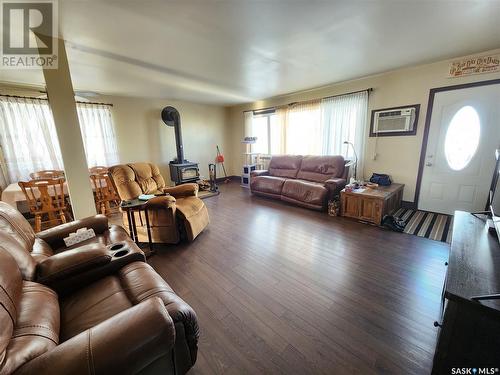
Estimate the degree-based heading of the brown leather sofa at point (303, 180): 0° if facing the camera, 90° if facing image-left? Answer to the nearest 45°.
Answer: approximately 45°

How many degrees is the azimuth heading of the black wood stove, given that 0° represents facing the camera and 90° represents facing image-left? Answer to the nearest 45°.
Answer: approximately 315°

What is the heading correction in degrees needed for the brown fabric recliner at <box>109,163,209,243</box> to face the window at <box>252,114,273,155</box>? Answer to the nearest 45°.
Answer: approximately 90° to its left

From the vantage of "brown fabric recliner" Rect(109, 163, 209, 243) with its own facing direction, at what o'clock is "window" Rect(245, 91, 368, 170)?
The window is roughly at 10 o'clock from the brown fabric recliner.

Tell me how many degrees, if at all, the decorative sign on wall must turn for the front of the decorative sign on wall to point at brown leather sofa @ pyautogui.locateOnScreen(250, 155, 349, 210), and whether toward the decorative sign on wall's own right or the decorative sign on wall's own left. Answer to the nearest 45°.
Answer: approximately 90° to the decorative sign on wall's own right

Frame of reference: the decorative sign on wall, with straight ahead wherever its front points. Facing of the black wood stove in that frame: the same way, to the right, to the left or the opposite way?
to the left
